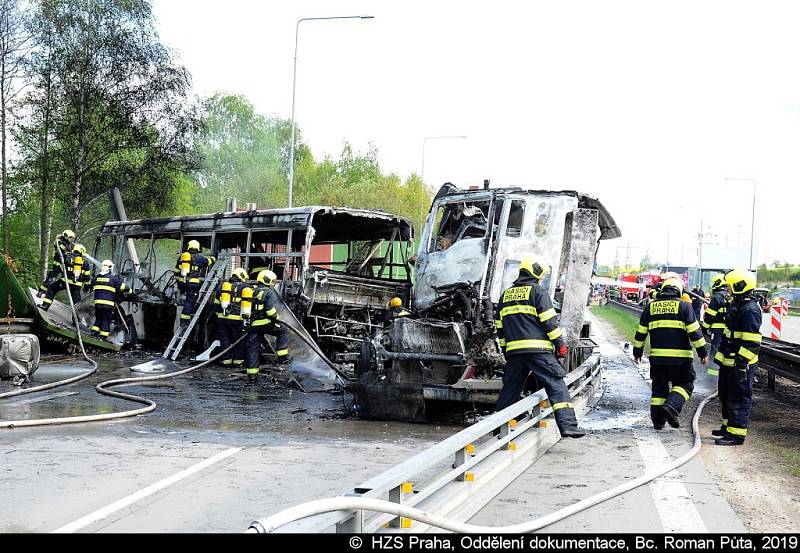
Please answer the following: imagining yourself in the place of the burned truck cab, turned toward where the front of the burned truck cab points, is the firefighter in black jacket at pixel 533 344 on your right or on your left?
on your left

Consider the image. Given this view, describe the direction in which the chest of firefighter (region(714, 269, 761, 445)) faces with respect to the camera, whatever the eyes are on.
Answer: to the viewer's left

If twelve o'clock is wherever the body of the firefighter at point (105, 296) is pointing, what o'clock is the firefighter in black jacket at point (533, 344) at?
The firefighter in black jacket is roughly at 4 o'clock from the firefighter.

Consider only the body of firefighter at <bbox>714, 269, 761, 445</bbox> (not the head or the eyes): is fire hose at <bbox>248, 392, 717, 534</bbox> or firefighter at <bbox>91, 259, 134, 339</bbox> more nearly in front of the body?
the firefighter

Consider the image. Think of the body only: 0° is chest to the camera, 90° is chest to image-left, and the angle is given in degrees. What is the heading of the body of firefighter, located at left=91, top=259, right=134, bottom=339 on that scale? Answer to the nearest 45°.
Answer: approximately 225°

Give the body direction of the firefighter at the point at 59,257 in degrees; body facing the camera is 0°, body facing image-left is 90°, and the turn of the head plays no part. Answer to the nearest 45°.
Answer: approximately 270°

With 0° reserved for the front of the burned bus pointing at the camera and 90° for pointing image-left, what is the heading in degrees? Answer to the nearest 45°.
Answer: approximately 135°

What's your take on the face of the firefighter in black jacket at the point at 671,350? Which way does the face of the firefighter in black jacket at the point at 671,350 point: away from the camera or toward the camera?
away from the camera

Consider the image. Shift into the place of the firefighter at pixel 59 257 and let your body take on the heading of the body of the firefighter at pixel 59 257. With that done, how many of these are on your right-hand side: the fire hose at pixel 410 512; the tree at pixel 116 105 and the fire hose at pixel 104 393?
2

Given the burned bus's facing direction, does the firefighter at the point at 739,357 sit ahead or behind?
behind

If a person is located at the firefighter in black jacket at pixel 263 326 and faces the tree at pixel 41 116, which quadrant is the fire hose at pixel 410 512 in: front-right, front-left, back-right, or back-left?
back-left
